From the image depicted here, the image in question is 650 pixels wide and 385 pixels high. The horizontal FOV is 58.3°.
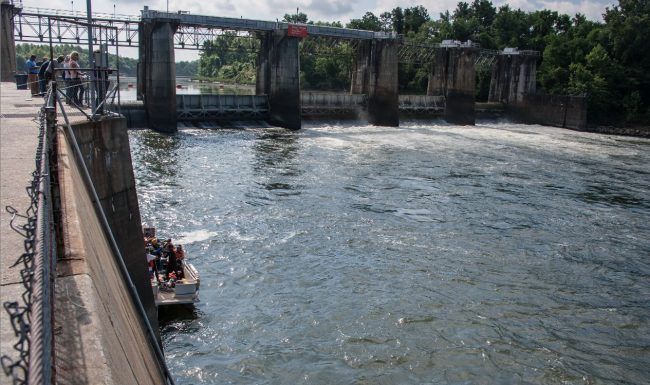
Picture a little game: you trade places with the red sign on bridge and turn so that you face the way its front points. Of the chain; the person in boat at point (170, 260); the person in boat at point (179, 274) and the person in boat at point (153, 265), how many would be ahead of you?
4

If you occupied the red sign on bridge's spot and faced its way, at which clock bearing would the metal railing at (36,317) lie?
The metal railing is roughly at 12 o'clock from the red sign on bridge.

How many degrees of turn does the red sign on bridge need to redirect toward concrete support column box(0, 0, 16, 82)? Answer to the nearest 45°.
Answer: approximately 45° to its right

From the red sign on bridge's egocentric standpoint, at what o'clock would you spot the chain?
The chain is roughly at 12 o'clock from the red sign on bridge.

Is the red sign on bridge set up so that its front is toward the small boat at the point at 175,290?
yes

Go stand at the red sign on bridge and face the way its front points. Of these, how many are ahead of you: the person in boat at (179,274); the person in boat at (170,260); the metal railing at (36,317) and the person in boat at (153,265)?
4

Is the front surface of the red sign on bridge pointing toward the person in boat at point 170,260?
yes

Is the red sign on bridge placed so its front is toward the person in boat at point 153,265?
yes

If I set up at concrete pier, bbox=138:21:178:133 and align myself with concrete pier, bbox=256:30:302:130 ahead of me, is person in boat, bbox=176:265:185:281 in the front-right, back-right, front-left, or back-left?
back-right

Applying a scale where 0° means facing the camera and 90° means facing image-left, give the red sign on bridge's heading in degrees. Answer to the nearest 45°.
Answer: approximately 0°
